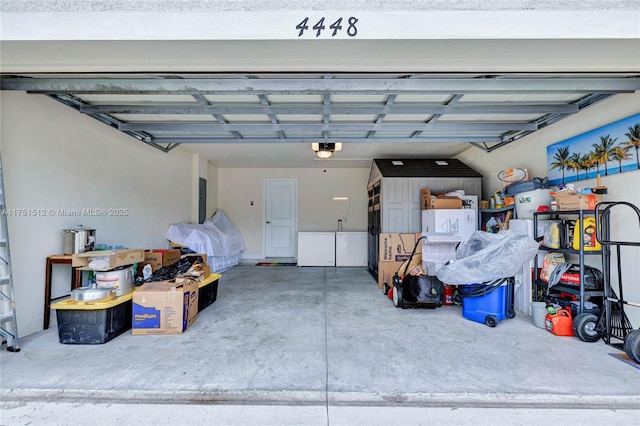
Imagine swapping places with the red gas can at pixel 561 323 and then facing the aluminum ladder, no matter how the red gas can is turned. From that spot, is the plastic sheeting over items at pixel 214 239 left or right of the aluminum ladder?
right

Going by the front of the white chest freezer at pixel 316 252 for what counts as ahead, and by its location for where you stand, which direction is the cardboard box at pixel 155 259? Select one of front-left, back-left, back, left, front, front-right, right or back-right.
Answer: front-right

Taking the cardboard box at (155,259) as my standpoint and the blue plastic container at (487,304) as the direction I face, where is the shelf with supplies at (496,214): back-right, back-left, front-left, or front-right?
front-left

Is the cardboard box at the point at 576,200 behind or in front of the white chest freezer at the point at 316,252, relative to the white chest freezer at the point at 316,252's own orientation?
in front

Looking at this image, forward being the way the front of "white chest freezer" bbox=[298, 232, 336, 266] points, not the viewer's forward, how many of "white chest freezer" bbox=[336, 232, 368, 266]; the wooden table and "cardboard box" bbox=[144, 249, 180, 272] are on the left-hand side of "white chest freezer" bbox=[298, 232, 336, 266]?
1

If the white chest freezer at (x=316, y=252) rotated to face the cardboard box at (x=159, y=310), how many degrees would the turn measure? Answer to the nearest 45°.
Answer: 0° — it already faces it

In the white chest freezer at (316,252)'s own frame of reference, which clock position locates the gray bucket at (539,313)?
The gray bucket is roughly at 11 o'clock from the white chest freezer.

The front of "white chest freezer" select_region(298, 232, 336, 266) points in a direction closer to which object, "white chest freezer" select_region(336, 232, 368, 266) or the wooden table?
the wooden table

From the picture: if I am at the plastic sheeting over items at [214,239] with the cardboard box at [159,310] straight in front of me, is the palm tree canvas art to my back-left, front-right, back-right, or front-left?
front-left

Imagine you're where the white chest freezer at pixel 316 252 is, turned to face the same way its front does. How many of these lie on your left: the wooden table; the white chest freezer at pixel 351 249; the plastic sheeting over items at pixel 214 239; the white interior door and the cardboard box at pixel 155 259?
1

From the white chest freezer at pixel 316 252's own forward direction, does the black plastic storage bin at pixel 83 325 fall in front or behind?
in front

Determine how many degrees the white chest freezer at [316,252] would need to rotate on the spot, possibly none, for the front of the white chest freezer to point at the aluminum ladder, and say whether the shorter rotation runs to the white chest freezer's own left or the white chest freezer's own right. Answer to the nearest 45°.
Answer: approximately 45° to the white chest freezer's own right

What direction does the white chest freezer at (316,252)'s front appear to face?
toward the camera

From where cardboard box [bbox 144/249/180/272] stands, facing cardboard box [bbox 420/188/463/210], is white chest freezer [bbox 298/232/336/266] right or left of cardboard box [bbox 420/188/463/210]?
left
